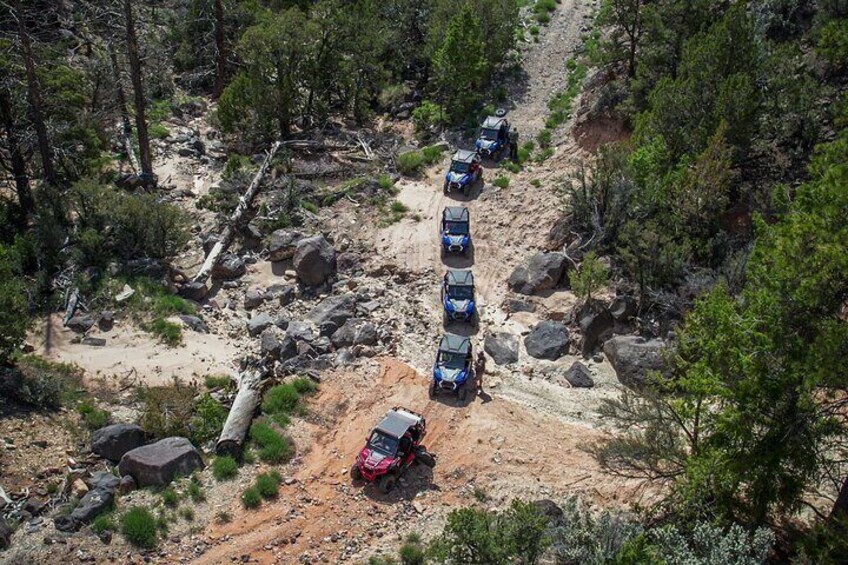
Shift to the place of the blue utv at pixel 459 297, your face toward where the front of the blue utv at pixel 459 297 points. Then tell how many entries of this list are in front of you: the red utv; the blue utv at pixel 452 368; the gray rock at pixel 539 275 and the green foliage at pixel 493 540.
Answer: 3

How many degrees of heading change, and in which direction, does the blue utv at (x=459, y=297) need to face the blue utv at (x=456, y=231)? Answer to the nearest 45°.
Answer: approximately 180°

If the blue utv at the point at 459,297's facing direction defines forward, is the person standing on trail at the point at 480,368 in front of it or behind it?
in front

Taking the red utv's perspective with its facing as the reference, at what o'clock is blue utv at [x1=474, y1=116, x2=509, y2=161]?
The blue utv is roughly at 5 o'clock from the red utv.

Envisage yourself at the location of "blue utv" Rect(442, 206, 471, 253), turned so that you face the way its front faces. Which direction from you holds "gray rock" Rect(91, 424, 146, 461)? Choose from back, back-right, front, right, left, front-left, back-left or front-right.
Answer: front-right

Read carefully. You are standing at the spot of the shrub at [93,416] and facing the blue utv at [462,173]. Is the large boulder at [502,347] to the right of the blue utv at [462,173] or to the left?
right

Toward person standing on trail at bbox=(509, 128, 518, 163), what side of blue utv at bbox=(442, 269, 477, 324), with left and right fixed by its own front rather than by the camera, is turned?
back

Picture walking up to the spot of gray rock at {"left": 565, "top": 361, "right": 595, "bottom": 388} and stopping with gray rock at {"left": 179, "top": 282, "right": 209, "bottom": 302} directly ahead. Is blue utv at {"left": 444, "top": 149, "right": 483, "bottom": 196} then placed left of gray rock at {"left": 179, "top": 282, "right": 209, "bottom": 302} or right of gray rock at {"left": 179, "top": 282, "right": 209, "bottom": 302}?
right

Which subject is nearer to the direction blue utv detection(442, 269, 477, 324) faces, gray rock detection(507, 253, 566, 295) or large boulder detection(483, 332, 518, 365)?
the large boulder

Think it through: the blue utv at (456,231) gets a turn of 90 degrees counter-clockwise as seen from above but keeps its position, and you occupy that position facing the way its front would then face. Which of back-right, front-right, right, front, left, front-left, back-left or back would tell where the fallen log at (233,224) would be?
back
